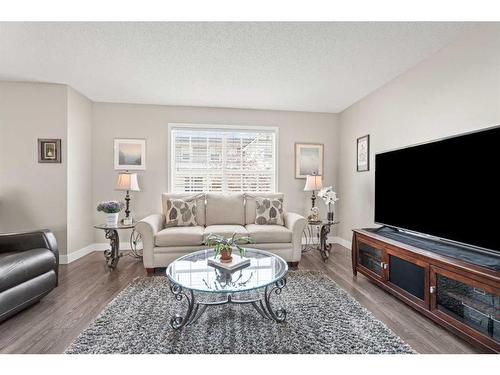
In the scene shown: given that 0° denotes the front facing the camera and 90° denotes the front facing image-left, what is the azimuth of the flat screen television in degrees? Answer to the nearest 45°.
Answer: approximately 45°

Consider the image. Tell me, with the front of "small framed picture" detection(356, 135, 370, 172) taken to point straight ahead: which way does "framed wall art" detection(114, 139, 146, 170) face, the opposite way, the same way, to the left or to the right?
to the left

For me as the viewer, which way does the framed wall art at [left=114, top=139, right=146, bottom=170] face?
facing the viewer

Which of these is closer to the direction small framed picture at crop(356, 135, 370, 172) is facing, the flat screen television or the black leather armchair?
the black leather armchair

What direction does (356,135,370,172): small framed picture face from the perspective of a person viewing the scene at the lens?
facing the viewer and to the left of the viewer

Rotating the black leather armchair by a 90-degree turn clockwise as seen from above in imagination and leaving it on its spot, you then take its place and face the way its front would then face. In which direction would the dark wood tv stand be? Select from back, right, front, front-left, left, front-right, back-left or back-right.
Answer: left

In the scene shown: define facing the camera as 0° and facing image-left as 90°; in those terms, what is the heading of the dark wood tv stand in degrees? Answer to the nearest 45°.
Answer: approximately 45°

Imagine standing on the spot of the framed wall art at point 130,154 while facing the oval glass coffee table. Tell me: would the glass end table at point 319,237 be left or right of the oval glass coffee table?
left

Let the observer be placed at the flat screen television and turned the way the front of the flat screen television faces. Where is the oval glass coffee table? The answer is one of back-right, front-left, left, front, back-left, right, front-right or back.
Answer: front

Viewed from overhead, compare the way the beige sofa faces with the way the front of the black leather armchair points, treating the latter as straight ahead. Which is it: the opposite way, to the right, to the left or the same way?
to the right

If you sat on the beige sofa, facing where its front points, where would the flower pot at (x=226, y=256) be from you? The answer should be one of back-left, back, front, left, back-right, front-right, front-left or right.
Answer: front

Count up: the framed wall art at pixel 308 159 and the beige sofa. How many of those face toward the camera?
2

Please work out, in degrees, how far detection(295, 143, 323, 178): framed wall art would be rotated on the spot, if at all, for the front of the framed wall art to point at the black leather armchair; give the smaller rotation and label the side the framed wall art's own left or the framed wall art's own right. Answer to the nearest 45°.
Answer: approximately 45° to the framed wall art's own right

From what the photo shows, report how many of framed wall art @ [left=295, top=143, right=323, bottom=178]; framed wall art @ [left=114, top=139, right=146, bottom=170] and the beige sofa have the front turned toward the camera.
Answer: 3

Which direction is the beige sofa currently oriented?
toward the camera

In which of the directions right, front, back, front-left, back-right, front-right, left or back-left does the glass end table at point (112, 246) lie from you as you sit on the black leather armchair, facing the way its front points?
left
